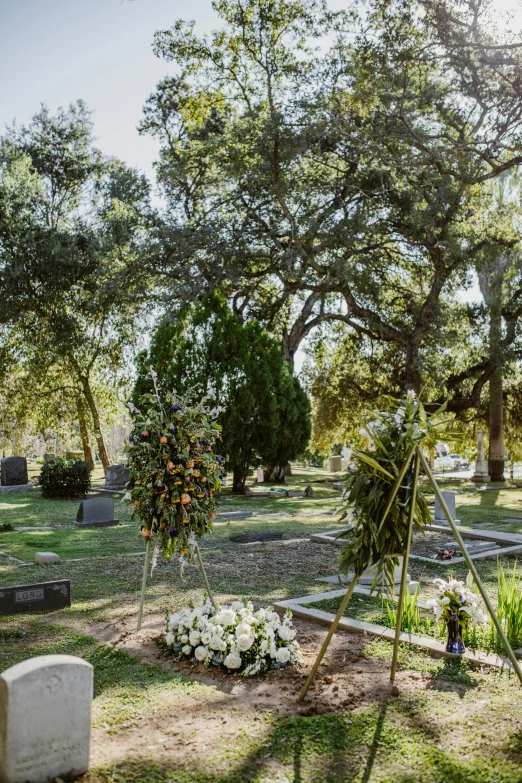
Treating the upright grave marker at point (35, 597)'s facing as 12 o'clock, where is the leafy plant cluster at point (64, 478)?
The leafy plant cluster is roughly at 6 o'clock from the upright grave marker.

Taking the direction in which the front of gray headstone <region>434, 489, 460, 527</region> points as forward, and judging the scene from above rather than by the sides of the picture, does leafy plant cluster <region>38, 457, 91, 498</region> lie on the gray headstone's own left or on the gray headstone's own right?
on the gray headstone's own right

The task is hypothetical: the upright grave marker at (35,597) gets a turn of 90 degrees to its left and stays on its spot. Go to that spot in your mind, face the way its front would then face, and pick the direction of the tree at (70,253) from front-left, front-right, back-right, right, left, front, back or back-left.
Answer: left

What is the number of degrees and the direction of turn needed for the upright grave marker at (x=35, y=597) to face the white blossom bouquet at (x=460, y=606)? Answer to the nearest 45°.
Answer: approximately 45° to its left

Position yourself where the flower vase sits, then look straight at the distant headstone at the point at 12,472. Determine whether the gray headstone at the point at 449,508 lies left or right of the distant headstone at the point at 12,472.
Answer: right

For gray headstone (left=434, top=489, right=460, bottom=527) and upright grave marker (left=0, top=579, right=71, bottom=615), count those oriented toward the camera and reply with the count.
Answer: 2

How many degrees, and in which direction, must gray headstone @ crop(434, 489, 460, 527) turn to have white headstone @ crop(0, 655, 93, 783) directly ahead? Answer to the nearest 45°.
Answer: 0° — it already faces it

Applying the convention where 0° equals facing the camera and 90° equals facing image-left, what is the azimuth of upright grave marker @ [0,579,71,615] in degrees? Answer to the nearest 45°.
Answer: approximately 0°

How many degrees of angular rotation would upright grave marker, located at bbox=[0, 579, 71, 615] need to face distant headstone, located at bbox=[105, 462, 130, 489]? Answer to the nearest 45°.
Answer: approximately 180°

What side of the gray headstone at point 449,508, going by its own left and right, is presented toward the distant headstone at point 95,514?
right

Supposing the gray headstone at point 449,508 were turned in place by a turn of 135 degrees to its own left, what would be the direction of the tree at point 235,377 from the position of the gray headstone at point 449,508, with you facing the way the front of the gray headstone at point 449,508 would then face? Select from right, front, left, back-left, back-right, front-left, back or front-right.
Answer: left

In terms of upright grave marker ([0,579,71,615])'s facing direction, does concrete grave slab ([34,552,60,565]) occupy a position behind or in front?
behind

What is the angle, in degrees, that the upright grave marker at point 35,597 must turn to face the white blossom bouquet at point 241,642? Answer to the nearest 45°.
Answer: approximately 45° to its left
